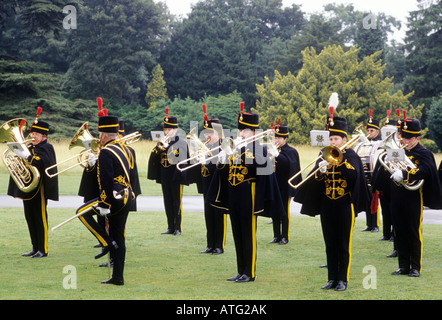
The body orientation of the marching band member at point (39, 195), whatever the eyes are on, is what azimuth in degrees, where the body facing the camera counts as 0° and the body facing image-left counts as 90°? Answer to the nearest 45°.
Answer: approximately 45°

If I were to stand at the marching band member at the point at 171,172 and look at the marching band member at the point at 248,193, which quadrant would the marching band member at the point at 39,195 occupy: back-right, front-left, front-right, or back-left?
front-right

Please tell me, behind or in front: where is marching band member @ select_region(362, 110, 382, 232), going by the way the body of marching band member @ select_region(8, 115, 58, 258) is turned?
behind

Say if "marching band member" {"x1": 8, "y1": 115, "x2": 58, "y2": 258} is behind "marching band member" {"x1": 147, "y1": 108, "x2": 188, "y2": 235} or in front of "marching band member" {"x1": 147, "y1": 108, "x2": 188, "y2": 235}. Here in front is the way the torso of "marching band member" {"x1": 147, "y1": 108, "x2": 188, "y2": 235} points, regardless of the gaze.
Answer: in front

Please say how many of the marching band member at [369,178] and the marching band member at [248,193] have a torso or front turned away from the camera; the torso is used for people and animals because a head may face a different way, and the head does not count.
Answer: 0

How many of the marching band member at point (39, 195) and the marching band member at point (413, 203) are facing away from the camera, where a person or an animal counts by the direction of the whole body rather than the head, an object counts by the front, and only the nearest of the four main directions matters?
0

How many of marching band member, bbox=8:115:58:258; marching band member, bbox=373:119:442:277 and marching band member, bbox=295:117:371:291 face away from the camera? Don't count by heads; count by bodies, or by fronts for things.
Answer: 0

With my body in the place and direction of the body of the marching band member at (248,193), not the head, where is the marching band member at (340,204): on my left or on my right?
on my left

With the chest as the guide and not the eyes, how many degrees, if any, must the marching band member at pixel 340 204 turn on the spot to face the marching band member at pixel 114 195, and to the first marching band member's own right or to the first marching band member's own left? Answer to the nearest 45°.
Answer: approximately 45° to the first marching band member's own right

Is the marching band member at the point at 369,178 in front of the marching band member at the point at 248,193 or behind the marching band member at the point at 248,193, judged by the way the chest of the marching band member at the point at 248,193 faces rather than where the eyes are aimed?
behind

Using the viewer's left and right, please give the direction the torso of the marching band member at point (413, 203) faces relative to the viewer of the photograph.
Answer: facing the viewer and to the left of the viewer
